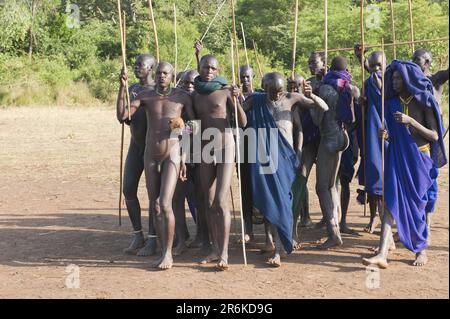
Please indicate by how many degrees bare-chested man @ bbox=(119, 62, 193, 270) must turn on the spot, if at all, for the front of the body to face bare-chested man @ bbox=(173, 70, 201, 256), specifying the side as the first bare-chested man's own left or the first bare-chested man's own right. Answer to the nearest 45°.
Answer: approximately 180°

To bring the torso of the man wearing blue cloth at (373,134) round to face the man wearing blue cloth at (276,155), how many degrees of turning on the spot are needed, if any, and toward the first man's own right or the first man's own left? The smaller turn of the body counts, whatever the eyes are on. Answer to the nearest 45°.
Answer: approximately 45° to the first man's own right

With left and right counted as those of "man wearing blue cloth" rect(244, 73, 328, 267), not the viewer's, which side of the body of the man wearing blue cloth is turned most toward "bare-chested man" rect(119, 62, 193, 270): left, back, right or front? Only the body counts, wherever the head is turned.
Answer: right

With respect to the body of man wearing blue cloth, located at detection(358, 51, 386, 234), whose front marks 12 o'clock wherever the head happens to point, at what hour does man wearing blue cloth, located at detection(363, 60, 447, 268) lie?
man wearing blue cloth, located at detection(363, 60, 447, 268) is roughly at 11 o'clock from man wearing blue cloth, located at detection(358, 51, 386, 234).

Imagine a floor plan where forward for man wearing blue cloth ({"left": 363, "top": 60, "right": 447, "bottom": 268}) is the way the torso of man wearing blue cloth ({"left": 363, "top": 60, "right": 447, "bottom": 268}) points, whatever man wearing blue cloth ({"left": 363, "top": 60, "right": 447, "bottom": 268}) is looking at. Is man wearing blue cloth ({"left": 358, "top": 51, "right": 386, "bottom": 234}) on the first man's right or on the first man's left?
on the first man's right

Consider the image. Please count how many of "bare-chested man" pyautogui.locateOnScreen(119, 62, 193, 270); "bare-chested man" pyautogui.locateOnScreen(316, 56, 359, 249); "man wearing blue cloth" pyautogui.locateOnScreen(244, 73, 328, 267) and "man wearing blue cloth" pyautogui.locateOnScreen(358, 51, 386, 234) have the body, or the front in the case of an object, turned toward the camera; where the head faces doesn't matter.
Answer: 3

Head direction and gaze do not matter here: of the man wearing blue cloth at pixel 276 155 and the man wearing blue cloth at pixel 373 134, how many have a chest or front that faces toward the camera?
2

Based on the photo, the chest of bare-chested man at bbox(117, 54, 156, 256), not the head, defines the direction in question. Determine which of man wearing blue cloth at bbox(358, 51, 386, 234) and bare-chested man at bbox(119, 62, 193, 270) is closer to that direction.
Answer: the bare-chested man

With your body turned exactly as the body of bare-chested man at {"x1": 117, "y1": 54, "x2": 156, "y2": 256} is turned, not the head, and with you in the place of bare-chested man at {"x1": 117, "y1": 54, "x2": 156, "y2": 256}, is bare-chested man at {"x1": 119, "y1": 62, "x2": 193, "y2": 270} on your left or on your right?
on your left
